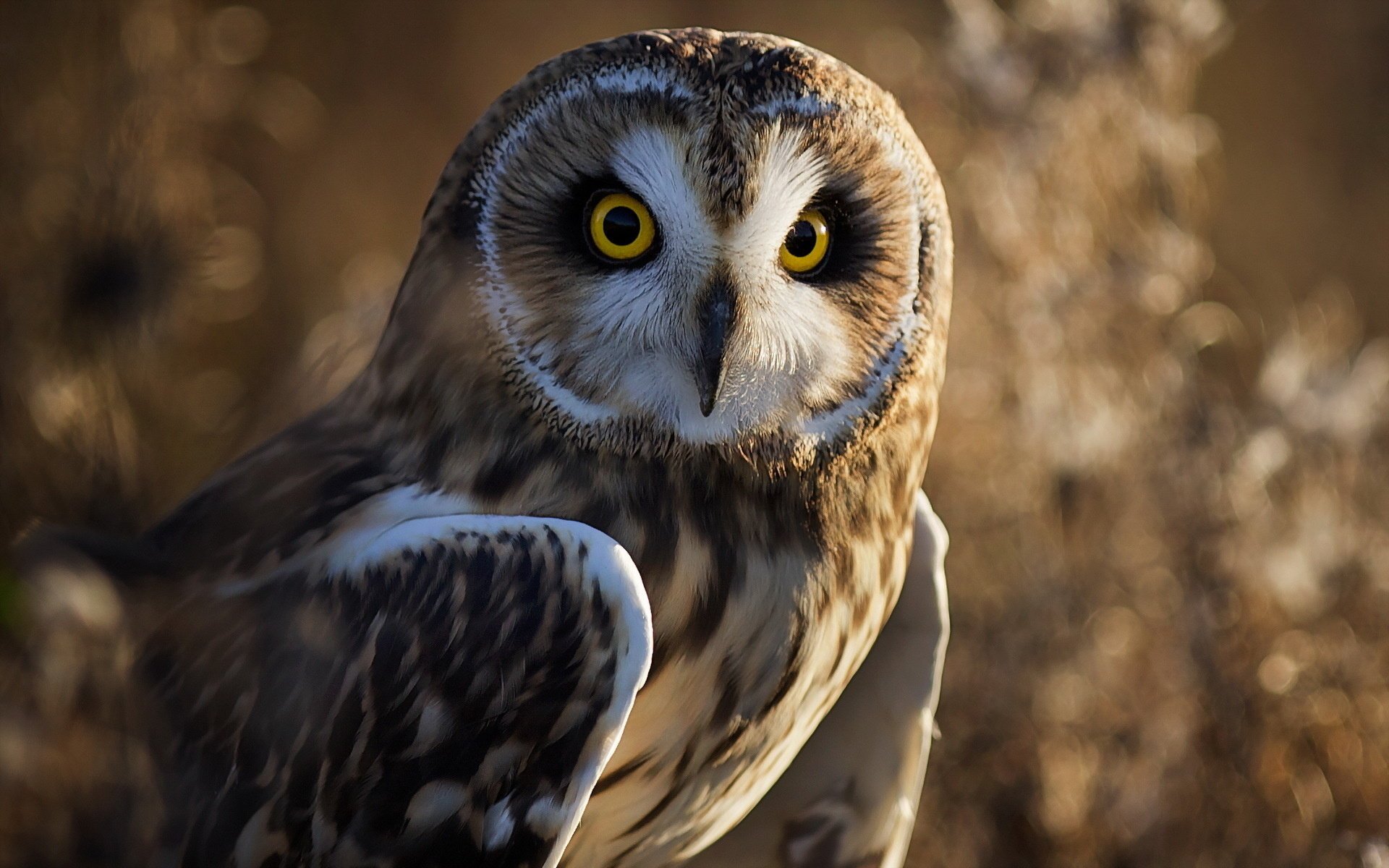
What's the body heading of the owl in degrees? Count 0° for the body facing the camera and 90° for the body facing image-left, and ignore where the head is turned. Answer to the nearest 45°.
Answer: approximately 315°
